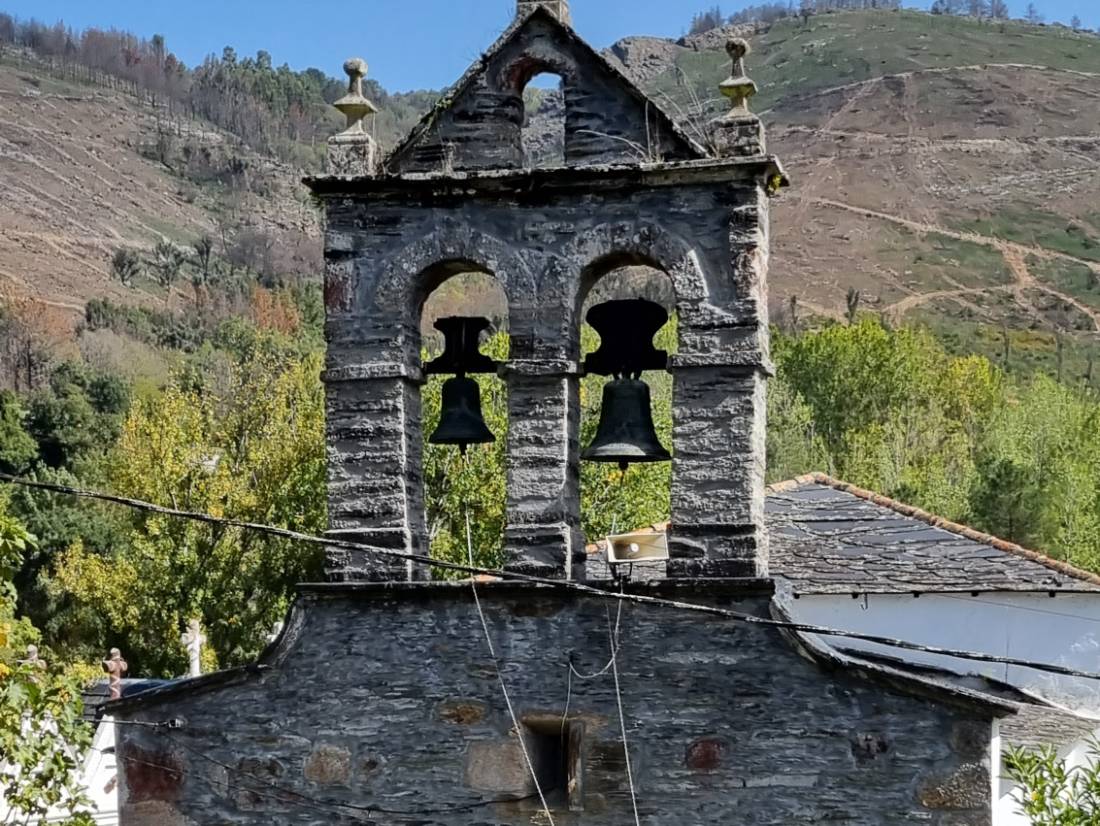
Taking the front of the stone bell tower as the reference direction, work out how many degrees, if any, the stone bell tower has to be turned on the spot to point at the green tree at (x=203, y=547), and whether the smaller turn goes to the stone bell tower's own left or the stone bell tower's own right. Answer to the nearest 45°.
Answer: approximately 180°

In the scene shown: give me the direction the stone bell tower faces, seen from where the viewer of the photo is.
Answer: facing the viewer

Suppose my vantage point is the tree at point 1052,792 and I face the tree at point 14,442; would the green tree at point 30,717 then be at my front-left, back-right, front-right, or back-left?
front-left

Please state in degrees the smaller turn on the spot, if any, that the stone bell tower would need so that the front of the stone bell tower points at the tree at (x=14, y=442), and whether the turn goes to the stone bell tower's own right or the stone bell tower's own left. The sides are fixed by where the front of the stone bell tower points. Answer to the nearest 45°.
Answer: approximately 180°

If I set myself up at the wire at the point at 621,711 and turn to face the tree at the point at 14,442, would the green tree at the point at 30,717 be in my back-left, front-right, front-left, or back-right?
front-left

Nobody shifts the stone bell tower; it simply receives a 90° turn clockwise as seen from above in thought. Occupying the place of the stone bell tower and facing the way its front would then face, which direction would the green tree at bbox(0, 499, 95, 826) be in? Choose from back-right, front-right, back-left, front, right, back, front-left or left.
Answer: front
